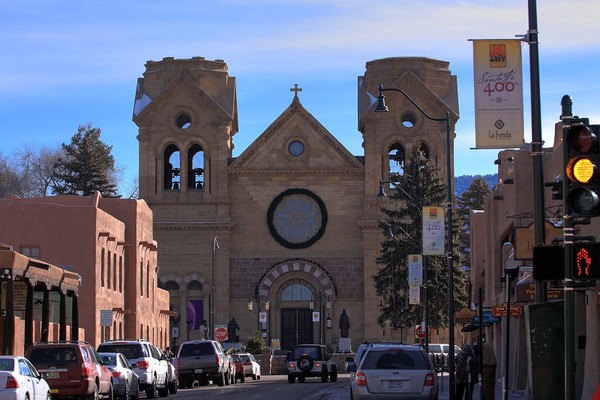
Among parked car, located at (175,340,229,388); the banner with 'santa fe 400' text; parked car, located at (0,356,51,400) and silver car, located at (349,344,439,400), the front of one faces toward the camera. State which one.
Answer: the banner with 'santa fe 400' text

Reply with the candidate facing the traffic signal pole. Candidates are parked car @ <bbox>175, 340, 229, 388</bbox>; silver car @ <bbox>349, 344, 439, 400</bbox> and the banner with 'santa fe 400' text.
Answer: the banner with 'santa fe 400' text

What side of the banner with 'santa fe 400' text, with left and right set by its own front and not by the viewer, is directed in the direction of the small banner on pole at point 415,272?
back

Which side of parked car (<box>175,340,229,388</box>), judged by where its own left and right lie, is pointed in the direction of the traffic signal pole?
back

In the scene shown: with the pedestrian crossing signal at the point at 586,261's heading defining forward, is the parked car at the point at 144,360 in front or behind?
behind

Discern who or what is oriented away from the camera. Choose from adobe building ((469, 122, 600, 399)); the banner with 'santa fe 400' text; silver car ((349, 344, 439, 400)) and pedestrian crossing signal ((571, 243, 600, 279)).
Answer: the silver car

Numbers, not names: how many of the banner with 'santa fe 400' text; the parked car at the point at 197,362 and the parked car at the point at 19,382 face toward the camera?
1

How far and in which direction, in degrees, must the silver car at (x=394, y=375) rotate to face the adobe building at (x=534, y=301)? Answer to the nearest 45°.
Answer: approximately 45° to its right

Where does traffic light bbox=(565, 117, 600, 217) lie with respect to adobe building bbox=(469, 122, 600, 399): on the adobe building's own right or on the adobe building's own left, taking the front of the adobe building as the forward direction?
on the adobe building's own left

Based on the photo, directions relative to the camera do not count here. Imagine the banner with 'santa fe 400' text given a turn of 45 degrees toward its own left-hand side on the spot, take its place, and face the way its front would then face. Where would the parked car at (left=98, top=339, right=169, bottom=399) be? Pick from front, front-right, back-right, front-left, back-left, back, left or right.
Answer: back

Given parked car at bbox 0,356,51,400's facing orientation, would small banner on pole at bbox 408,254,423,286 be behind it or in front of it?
in front

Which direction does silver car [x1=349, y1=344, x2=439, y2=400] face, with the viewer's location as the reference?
facing away from the viewer

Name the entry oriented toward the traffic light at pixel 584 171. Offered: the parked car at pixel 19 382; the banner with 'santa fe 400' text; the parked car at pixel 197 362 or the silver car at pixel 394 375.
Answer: the banner with 'santa fe 400' text

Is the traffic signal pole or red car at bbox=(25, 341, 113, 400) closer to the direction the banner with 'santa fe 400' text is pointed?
the traffic signal pole

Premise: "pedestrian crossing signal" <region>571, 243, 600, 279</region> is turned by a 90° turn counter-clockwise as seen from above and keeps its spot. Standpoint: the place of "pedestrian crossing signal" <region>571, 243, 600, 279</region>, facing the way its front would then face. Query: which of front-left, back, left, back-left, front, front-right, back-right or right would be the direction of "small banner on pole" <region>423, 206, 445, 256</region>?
left

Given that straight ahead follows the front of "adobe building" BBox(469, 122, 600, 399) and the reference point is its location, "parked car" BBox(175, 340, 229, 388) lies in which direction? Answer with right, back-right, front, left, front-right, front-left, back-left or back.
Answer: right
